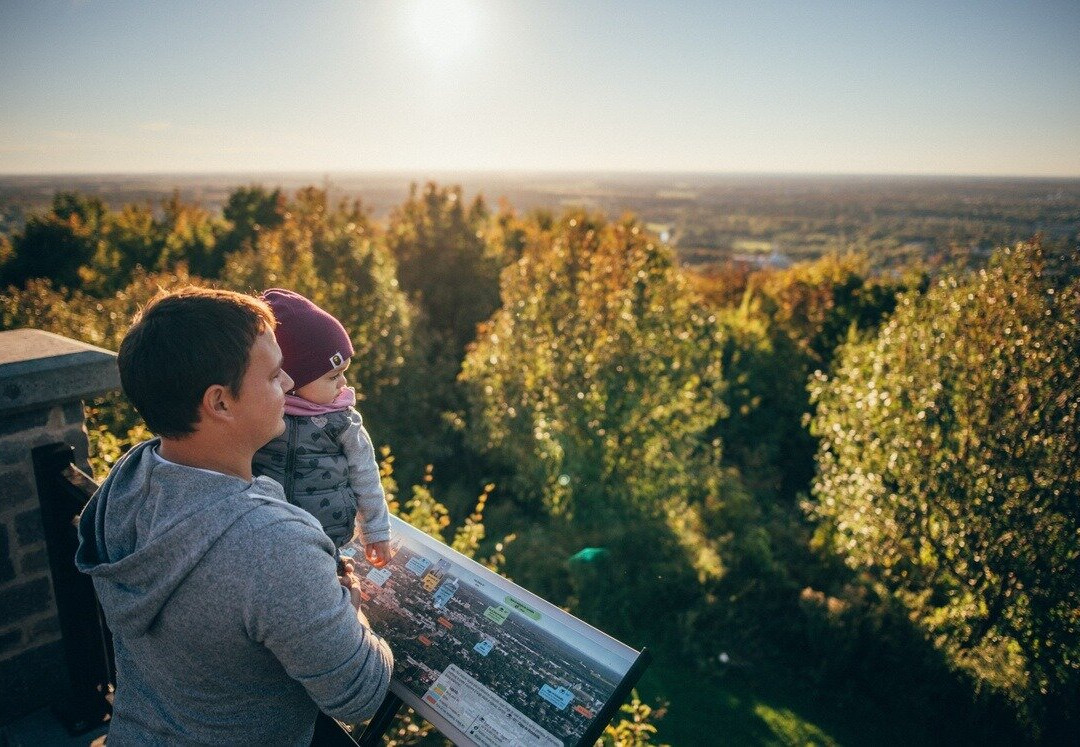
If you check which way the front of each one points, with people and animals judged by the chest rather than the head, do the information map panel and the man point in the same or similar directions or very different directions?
very different directions

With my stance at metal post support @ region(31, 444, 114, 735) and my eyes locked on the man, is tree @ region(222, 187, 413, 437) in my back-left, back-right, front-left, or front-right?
back-left

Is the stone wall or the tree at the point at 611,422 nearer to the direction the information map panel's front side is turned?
the stone wall

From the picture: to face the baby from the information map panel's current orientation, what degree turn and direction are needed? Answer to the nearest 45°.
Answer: approximately 90° to its right

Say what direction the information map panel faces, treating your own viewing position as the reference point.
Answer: facing the viewer and to the left of the viewer

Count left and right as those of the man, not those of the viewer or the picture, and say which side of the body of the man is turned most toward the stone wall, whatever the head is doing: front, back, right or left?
left

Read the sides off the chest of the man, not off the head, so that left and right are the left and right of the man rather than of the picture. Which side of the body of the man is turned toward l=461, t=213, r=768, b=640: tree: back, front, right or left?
front

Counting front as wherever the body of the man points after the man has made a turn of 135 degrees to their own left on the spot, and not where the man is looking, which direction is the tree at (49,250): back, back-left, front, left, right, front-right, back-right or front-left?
right

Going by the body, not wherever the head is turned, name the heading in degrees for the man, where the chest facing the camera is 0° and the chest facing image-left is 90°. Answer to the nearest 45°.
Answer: approximately 225°

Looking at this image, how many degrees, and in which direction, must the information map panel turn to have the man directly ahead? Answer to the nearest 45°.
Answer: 0° — it already faces them

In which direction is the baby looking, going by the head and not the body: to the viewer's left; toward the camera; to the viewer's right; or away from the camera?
to the viewer's right

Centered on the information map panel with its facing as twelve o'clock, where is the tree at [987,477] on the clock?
The tree is roughly at 6 o'clock from the information map panel.

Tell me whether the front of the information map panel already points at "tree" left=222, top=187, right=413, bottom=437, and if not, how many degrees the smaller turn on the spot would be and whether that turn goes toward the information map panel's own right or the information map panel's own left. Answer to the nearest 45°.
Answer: approximately 135° to the information map panel's own right
